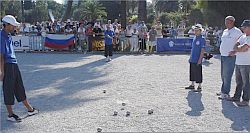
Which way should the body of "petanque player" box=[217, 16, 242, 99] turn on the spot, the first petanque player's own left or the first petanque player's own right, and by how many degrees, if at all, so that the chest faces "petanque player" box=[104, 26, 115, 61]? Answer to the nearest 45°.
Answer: approximately 90° to the first petanque player's own right

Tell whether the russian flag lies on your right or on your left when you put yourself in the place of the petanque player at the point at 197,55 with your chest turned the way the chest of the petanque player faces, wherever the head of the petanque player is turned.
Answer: on your right

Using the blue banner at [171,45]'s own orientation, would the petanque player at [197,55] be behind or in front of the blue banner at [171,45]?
in front

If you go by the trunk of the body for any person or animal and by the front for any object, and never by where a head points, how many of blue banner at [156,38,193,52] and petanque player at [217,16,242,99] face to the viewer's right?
0

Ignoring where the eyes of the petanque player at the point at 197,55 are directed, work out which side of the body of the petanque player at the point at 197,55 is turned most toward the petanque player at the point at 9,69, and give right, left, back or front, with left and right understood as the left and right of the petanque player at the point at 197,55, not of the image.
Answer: front

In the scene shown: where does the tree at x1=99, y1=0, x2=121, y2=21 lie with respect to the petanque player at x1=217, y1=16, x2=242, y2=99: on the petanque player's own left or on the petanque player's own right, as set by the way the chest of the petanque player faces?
on the petanque player's own right

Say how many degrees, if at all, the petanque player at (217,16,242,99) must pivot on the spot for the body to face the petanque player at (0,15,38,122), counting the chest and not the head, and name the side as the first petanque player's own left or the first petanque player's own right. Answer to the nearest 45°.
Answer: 0° — they already face them

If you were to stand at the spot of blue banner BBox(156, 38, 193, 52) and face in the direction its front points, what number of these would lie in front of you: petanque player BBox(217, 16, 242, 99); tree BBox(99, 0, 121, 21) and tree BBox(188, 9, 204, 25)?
1

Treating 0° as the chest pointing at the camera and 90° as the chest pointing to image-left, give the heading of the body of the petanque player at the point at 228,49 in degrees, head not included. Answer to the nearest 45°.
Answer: approximately 45°

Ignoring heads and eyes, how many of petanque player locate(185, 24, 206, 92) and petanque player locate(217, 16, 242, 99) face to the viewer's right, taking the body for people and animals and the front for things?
0

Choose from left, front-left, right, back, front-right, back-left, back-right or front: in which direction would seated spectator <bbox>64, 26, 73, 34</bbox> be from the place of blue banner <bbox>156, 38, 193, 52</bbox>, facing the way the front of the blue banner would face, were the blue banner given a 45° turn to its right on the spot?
front-right

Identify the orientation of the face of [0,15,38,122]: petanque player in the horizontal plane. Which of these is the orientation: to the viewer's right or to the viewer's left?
to the viewer's right

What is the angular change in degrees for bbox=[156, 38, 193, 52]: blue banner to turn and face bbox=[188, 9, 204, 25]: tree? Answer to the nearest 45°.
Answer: approximately 180°
